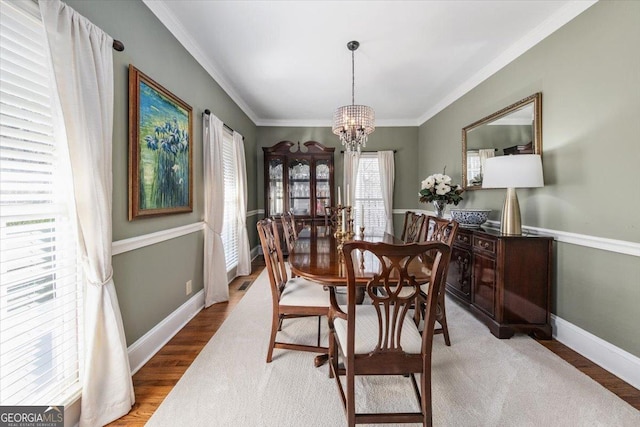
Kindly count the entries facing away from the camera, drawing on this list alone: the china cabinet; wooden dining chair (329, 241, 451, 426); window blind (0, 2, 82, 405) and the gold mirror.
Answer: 1

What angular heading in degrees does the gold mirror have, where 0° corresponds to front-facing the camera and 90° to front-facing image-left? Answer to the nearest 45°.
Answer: approximately 45°

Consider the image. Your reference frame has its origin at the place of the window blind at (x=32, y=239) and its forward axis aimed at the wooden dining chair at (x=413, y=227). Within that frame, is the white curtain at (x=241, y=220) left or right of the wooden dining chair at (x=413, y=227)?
left

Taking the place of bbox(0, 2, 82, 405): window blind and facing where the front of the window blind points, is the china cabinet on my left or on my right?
on my left

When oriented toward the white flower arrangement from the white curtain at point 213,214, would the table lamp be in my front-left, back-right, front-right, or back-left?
front-right

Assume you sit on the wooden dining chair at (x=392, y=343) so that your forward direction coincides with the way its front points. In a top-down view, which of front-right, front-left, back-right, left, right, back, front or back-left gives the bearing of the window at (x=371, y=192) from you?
front

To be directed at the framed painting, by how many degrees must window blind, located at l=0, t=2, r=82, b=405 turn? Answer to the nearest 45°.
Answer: approximately 90° to its left

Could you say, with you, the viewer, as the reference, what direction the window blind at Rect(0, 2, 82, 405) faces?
facing the viewer and to the right of the viewer

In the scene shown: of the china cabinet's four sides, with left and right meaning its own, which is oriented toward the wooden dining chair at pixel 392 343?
front

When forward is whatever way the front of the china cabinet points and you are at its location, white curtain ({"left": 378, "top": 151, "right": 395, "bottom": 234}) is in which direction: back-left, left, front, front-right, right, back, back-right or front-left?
left

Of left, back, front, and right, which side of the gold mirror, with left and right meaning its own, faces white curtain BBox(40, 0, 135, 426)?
front

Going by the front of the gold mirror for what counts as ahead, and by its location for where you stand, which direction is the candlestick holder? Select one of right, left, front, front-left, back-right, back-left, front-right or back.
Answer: front

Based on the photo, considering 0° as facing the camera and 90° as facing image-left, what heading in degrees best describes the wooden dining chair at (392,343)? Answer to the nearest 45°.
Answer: approximately 180°

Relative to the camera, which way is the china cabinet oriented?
toward the camera

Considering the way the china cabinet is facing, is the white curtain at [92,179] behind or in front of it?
in front

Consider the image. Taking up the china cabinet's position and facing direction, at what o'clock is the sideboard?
The sideboard is roughly at 11 o'clock from the china cabinet.

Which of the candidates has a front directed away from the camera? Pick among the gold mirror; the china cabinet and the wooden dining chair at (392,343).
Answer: the wooden dining chair

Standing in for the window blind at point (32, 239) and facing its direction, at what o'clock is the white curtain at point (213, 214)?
The white curtain is roughly at 9 o'clock from the window blind.
